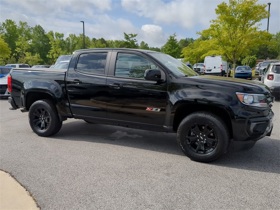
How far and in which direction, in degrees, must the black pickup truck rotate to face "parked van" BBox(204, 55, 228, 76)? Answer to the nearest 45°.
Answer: approximately 135° to its left

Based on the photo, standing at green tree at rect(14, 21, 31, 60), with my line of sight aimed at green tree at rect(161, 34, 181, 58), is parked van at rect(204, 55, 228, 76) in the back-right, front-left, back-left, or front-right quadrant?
front-right

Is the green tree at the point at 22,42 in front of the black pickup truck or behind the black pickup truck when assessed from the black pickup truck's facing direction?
behind

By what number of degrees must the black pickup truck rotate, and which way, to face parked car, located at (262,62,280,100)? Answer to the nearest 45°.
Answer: approximately 90° to its left

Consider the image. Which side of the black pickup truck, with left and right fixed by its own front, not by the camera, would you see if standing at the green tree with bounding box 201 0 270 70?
left

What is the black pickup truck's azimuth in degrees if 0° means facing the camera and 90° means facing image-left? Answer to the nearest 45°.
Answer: approximately 315°

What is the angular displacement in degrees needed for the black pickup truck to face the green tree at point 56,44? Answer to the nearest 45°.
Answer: approximately 135° to its left

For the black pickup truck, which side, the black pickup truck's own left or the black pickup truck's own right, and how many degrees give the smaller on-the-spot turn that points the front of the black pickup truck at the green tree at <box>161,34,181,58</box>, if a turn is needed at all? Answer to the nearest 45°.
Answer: approximately 135° to the black pickup truck's own left
